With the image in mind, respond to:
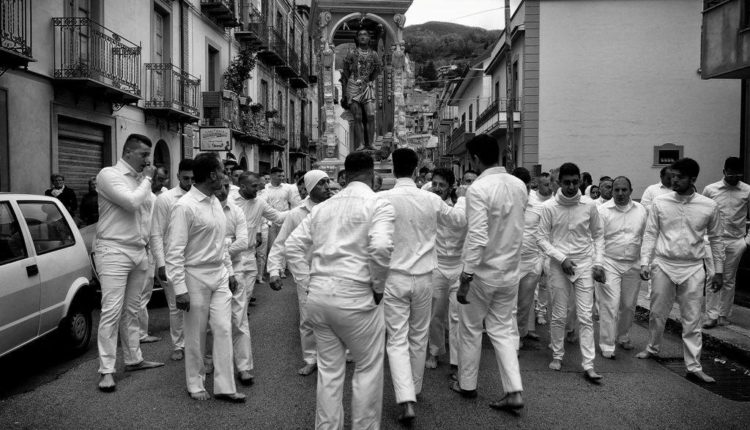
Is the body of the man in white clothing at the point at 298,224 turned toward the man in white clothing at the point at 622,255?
no

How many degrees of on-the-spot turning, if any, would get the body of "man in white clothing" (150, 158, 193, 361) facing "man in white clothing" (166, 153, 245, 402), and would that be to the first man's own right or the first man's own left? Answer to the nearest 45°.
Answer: approximately 45° to the first man's own right

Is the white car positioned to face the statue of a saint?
no

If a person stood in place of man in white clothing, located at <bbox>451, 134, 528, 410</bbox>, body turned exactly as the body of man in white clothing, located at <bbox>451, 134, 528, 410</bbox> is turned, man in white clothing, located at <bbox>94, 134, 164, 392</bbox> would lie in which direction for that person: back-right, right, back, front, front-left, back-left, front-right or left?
front-left

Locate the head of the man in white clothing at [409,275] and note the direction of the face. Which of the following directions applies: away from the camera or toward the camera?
away from the camera

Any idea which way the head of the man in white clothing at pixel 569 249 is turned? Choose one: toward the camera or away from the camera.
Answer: toward the camera

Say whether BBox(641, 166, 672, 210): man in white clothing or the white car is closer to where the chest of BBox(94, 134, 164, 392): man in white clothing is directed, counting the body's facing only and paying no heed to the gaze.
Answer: the man in white clothing

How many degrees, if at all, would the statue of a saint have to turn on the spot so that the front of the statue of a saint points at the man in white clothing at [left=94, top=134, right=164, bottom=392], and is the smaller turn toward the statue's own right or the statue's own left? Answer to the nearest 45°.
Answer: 0° — it already faces them

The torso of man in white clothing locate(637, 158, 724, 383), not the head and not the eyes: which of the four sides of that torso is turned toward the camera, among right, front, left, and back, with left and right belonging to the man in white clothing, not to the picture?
front

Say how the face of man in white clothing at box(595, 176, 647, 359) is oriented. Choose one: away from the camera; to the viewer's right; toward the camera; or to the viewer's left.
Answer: toward the camera

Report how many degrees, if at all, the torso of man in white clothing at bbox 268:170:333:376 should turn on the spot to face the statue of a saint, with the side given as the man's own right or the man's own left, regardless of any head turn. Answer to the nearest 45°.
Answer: approximately 135° to the man's own left

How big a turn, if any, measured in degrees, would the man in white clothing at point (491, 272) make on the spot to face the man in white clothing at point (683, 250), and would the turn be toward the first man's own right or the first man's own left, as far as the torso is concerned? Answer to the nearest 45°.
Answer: approximately 90° to the first man's own right

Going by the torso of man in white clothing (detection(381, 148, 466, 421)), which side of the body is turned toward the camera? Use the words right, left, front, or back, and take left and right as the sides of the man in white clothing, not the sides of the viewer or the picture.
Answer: back

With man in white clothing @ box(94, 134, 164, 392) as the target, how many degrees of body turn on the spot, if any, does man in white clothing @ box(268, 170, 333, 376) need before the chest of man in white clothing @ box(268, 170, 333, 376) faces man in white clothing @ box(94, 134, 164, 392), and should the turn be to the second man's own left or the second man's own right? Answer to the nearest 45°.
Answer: approximately 135° to the second man's own right

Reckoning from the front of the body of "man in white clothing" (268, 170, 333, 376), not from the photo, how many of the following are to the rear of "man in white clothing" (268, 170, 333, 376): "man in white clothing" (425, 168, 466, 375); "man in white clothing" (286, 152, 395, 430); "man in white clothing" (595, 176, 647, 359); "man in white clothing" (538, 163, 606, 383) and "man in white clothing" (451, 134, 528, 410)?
0

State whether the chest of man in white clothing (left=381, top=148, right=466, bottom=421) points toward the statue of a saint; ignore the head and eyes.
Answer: yes

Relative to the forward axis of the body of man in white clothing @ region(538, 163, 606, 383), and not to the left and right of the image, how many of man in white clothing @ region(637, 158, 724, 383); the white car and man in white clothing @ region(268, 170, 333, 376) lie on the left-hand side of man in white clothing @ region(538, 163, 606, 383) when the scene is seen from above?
1

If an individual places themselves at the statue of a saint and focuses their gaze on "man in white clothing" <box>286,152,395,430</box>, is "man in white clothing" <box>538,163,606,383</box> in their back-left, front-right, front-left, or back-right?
front-left
